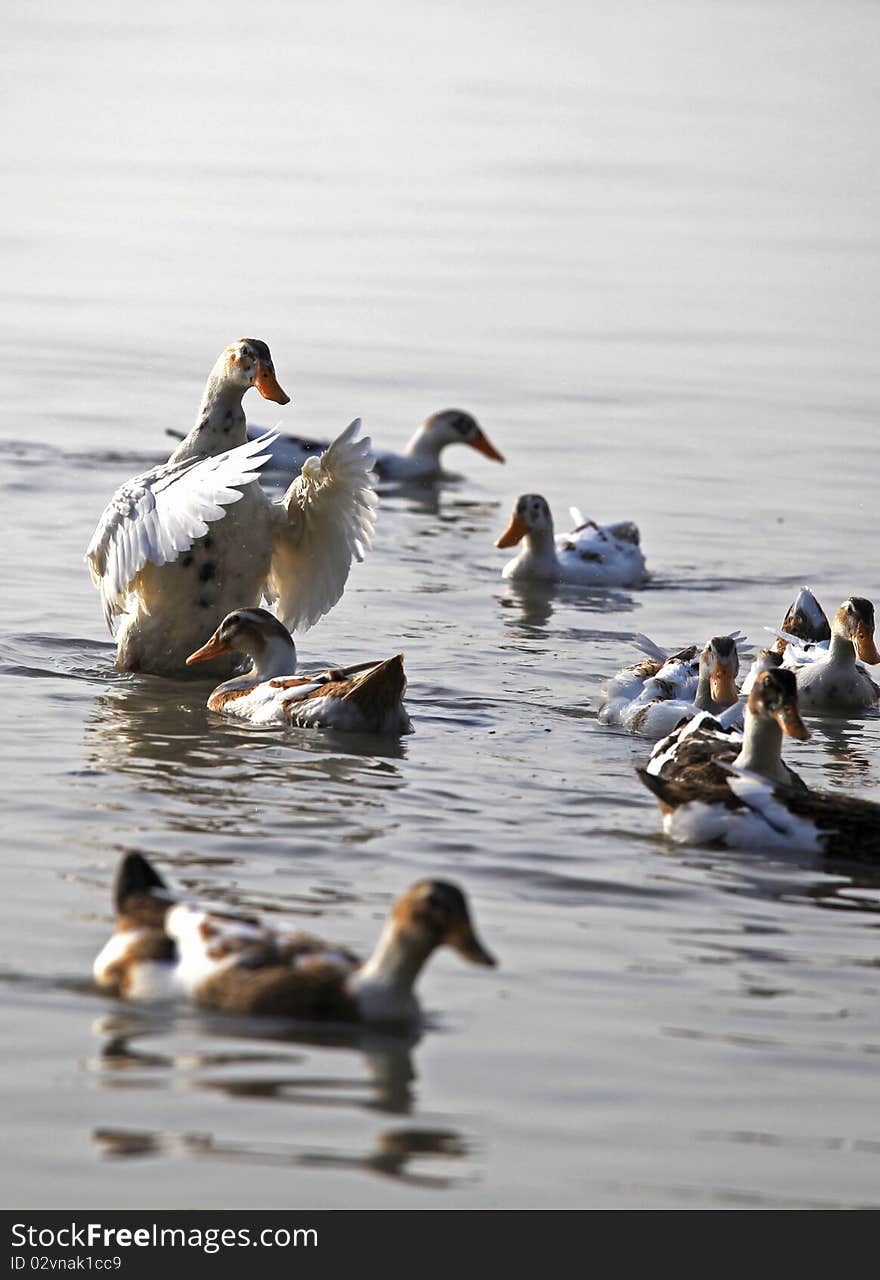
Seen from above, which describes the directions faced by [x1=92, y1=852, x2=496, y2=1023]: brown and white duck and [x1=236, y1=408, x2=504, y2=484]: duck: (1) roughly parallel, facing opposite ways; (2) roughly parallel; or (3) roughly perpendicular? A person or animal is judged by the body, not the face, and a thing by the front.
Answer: roughly parallel

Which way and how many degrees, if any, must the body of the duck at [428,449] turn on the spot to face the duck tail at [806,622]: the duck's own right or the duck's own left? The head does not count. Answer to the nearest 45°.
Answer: approximately 90° to the duck's own right

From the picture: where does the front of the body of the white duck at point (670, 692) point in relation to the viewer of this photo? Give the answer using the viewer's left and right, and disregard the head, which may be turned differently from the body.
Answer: facing the viewer and to the right of the viewer

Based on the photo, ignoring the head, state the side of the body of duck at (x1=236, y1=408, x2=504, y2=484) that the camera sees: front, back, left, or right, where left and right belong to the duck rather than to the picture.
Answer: right

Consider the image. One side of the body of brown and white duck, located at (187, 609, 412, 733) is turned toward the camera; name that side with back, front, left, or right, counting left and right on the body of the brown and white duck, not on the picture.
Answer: left

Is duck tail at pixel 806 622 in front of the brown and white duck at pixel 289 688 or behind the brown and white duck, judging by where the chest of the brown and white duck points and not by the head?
behind

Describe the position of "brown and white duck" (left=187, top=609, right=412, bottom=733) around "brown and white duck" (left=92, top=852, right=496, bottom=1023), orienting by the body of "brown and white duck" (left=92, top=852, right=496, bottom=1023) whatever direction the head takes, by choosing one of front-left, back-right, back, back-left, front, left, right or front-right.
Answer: left

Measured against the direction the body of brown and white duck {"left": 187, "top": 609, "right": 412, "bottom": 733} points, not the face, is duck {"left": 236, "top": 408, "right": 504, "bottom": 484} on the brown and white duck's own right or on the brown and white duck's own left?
on the brown and white duck's own right

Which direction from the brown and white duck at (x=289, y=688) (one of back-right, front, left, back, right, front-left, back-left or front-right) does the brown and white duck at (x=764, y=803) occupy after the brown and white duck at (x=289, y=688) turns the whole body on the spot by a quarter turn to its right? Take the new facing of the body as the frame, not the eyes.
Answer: back-right

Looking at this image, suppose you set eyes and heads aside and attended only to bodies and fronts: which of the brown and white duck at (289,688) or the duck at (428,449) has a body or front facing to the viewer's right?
the duck

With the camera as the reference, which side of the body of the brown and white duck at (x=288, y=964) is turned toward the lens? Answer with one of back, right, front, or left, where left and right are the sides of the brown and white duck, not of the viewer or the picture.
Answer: right

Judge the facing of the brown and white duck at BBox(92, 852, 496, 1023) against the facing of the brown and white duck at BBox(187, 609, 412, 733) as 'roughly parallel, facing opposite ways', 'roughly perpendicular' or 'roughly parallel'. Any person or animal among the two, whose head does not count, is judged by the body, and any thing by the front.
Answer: roughly parallel, facing opposite ways

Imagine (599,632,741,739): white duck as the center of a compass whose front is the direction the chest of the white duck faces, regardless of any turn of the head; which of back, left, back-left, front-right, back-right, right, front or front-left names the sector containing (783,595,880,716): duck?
left
